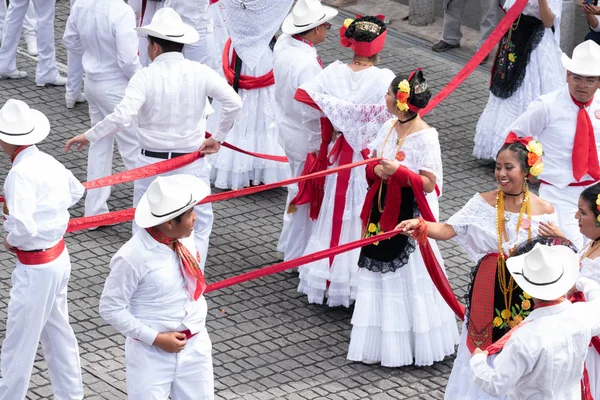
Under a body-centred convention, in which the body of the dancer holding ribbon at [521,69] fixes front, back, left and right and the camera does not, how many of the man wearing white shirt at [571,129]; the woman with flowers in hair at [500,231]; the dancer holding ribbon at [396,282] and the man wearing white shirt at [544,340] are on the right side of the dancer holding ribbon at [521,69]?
0

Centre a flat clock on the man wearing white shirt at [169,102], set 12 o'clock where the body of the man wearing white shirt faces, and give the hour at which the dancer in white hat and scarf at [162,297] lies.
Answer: The dancer in white hat and scarf is roughly at 6 o'clock from the man wearing white shirt.

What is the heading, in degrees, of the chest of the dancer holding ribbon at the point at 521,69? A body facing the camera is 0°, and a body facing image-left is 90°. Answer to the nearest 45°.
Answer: approximately 45°

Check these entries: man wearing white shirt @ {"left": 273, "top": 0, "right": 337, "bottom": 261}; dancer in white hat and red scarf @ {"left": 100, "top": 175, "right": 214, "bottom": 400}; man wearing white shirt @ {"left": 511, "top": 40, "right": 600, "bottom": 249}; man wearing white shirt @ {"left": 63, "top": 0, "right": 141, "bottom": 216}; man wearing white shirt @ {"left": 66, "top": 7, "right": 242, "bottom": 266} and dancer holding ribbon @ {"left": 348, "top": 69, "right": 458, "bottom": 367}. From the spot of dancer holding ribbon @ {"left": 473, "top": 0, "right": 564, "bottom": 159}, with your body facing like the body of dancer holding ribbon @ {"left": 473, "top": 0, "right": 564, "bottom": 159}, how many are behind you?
0

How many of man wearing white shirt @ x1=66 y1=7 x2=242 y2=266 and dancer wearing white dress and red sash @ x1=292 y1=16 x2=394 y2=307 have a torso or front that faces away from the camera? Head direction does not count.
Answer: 2

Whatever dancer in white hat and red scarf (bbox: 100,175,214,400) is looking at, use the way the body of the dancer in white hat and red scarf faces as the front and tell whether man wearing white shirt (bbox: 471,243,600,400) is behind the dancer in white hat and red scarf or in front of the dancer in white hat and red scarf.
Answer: in front

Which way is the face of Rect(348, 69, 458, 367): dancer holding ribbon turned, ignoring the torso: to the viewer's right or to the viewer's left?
to the viewer's left

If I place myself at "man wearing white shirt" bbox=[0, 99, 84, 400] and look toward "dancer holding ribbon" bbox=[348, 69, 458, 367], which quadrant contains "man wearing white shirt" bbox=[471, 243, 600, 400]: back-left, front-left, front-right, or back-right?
front-right

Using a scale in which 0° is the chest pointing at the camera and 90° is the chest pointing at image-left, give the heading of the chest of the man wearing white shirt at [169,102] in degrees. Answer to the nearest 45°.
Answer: approximately 180°

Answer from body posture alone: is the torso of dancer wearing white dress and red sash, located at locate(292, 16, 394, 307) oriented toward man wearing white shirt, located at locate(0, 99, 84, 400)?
no

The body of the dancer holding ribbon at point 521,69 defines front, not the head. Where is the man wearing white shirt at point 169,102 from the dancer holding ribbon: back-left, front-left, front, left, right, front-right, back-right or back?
front

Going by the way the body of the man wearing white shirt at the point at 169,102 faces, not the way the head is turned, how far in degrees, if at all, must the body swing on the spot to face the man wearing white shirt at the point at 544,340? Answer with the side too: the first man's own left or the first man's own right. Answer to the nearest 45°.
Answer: approximately 135° to the first man's own right
